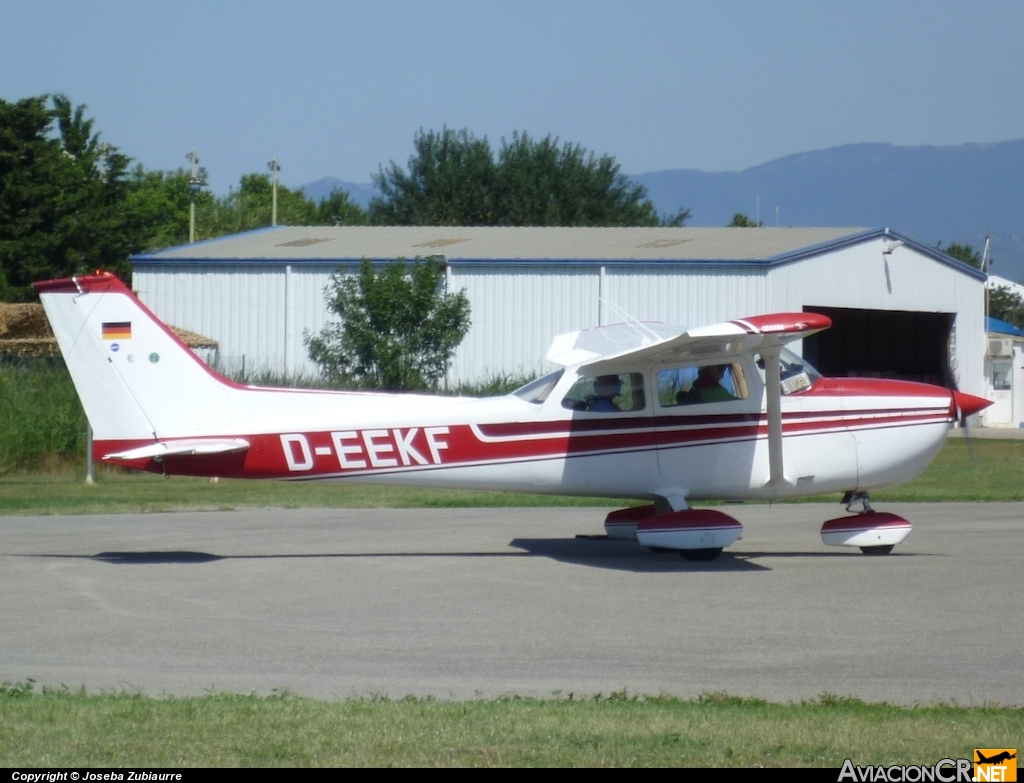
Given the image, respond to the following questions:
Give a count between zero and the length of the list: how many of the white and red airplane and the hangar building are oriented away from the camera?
0

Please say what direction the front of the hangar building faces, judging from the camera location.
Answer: facing the viewer and to the right of the viewer

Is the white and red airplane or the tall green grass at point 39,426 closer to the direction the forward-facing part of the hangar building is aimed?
the white and red airplane

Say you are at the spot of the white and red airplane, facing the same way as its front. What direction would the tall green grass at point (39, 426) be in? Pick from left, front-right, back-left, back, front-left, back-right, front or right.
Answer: back-left

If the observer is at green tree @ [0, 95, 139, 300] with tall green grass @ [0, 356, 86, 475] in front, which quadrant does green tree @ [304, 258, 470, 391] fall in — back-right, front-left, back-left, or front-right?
front-left

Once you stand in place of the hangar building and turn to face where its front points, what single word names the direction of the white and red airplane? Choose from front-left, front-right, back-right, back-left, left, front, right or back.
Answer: front-right

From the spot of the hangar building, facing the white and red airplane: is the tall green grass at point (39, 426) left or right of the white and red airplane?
right

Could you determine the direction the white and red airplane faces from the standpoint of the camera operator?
facing to the right of the viewer

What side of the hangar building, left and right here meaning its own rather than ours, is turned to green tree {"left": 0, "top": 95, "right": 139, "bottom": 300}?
back

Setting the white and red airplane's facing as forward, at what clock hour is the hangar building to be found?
The hangar building is roughly at 9 o'clock from the white and red airplane.
